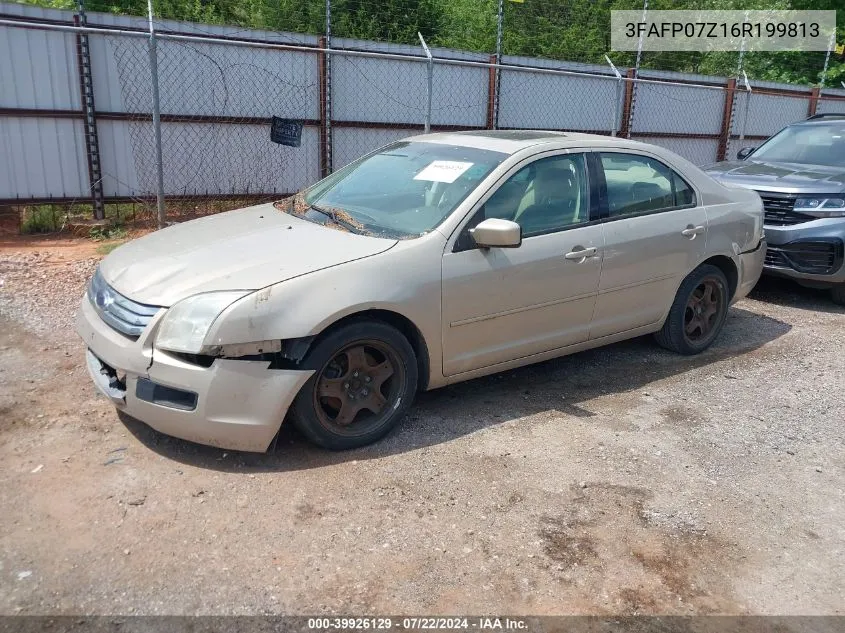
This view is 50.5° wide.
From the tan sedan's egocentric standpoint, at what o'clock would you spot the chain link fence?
The chain link fence is roughly at 4 o'clock from the tan sedan.
